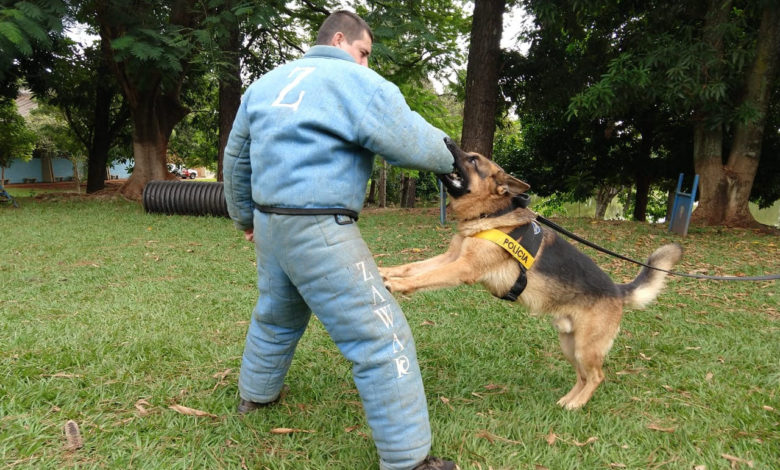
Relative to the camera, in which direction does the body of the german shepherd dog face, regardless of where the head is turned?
to the viewer's left

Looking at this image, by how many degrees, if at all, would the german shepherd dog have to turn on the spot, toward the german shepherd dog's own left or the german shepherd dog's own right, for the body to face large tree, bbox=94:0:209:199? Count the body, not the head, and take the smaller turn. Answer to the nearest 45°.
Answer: approximately 45° to the german shepherd dog's own right

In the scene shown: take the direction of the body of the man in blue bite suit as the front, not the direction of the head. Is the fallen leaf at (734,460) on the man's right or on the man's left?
on the man's right

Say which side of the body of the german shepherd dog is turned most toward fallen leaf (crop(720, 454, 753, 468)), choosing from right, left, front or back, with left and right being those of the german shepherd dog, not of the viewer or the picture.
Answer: back

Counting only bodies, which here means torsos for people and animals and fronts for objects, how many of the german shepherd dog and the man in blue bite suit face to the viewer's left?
1

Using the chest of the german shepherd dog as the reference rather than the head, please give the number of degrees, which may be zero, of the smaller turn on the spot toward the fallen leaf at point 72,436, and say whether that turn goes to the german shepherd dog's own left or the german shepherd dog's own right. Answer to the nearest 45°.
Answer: approximately 45° to the german shepherd dog's own left

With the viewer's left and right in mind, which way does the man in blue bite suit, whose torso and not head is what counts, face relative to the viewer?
facing away from the viewer and to the right of the viewer

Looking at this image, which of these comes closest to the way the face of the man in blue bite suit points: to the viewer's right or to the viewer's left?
to the viewer's right

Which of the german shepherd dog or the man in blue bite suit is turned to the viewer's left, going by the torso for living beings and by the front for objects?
the german shepherd dog

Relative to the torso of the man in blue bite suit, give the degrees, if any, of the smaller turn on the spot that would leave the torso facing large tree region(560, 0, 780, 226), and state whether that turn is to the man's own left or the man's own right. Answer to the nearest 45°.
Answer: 0° — they already face it

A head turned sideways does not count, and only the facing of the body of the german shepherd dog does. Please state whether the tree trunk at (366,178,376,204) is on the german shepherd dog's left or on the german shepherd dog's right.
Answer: on the german shepherd dog's right

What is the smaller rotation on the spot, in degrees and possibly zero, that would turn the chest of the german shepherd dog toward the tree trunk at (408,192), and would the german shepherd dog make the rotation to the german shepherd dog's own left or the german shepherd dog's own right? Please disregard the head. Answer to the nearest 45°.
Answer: approximately 90° to the german shepherd dog's own right
